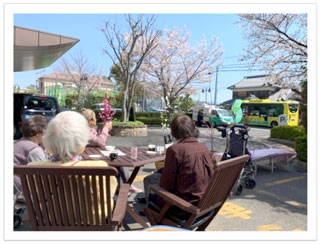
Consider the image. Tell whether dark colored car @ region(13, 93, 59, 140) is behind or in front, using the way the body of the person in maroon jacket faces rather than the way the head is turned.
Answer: in front

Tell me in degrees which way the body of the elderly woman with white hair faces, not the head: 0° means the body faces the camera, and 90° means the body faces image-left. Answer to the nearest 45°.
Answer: approximately 180°

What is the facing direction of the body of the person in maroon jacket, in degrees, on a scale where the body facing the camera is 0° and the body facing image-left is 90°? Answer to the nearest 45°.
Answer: approximately 135°
